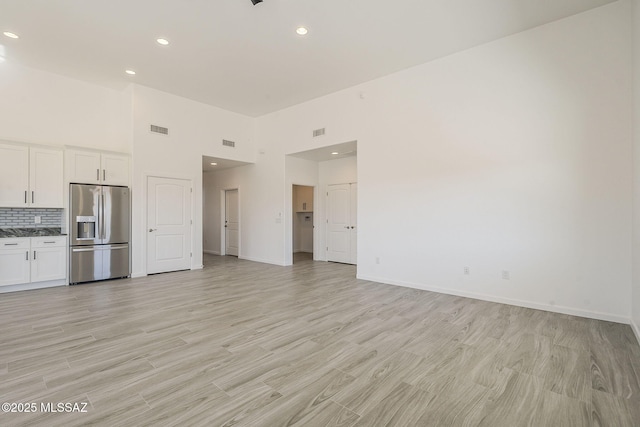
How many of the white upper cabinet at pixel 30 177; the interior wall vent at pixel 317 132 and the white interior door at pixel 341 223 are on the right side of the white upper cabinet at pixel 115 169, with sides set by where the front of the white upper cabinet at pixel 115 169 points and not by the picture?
1

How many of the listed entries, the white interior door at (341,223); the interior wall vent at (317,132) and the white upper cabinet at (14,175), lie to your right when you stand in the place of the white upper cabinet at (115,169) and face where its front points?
1

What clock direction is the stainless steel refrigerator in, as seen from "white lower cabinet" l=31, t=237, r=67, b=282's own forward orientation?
The stainless steel refrigerator is roughly at 9 o'clock from the white lower cabinet.

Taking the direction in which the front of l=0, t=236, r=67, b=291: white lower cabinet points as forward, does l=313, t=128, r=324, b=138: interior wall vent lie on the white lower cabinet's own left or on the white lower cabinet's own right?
on the white lower cabinet's own left

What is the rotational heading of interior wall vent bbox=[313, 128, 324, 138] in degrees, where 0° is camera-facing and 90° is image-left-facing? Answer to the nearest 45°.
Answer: approximately 45°
